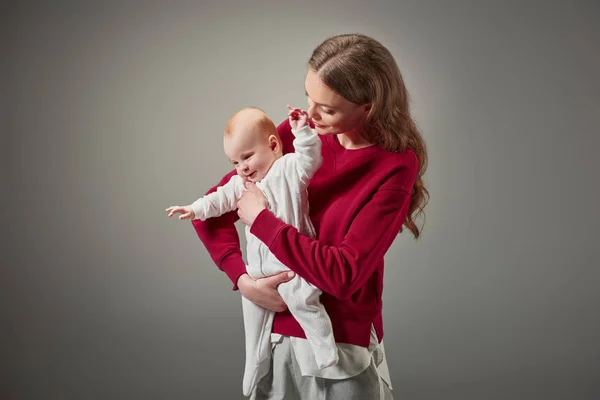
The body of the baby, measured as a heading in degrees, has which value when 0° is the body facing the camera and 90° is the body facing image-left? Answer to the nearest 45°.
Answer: approximately 45°

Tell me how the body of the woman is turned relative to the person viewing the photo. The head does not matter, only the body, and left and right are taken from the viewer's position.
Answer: facing the viewer and to the left of the viewer

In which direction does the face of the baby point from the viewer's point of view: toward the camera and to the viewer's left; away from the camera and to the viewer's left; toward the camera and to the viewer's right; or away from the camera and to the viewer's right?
toward the camera and to the viewer's left
